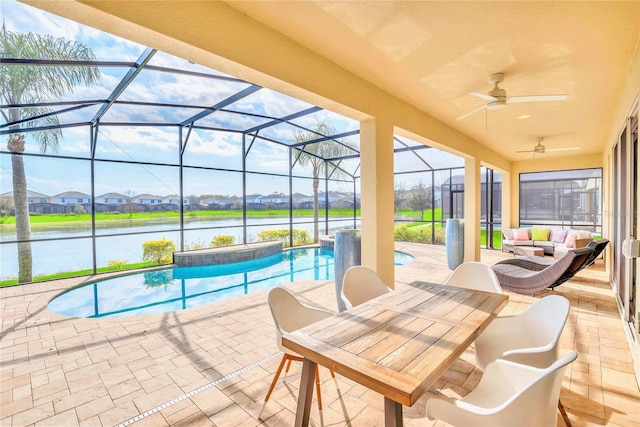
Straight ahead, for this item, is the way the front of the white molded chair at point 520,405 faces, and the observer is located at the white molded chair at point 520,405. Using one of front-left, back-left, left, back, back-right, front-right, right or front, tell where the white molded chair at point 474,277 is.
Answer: right

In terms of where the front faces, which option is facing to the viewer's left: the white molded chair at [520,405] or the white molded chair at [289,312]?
the white molded chair at [520,405]

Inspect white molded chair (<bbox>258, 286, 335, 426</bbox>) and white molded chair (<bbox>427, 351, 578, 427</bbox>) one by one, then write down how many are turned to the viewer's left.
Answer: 1

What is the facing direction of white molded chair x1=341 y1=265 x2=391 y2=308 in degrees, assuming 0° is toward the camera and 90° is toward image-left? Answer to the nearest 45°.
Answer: approximately 315°

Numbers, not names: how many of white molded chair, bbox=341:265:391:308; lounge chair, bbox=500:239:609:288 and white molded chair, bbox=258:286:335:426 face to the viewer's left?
1

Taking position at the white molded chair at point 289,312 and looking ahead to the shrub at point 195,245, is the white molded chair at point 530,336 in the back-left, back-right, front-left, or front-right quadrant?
back-right

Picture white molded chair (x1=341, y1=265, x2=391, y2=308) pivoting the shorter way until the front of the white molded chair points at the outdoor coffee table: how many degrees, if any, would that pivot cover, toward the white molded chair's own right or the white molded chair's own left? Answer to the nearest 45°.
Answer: approximately 90° to the white molded chair's own left

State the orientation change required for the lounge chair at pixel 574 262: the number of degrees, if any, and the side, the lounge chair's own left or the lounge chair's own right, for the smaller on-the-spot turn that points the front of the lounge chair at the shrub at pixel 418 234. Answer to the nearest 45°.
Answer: approximately 45° to the lounge chair's own right

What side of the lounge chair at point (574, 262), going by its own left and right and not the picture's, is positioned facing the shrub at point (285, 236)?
front

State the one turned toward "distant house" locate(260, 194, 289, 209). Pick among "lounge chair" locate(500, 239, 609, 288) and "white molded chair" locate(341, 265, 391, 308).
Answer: the lounge chair

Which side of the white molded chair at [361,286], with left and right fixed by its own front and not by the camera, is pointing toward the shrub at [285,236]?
back

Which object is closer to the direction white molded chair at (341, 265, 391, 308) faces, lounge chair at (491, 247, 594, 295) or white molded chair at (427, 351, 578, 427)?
the white molded chair

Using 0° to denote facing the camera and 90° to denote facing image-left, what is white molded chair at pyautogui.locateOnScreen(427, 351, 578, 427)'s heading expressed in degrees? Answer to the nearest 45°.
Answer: approximately 90°

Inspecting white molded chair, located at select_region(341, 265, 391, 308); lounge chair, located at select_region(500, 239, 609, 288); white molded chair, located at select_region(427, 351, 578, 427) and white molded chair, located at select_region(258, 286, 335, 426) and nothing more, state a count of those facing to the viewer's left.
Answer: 2

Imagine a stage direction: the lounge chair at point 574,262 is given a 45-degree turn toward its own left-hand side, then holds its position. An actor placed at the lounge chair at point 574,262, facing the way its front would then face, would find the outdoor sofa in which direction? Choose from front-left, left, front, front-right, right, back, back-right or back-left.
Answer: back-right

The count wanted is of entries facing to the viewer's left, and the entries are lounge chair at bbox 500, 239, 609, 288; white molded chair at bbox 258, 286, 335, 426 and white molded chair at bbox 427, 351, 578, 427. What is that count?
2

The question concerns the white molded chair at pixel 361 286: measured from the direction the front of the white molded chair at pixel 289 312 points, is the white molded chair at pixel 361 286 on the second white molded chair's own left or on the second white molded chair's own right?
on the second white molded chair's own left

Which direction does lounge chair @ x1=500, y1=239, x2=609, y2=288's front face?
to the viewer's left

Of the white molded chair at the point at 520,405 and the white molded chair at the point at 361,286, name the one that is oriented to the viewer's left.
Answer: the white molded chair at the point at 520,405

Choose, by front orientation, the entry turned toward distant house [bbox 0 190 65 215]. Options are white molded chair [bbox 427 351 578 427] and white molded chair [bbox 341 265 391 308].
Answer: white molded chair [bbox 427 351 578 427]
